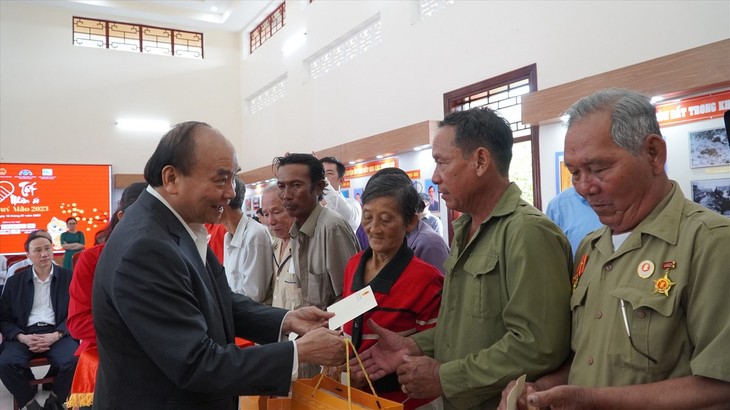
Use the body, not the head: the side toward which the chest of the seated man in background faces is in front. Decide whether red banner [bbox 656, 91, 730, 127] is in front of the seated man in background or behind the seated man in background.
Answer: in front

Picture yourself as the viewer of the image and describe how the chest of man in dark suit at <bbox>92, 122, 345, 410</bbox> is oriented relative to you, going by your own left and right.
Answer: facing to the right of the viewer

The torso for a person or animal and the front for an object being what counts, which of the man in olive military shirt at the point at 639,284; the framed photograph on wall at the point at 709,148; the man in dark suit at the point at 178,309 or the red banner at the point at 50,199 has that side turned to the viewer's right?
the man in dark suit

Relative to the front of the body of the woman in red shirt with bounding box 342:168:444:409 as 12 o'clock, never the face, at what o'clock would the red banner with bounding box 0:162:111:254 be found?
The red banner is roughly at 3 o'clock from the woman in red shirt.

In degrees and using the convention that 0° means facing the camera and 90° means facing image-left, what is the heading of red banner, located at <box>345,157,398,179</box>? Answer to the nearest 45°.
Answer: approximately 45°

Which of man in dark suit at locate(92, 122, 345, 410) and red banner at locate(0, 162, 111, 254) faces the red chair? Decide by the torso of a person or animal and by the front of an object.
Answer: the red banner

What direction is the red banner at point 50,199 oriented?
toward the camera

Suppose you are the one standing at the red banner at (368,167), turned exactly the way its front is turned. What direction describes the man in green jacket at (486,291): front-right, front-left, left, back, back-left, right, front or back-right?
front-left

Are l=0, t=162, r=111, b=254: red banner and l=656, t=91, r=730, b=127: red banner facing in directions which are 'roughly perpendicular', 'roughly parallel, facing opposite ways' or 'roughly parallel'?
roughly perpendicular

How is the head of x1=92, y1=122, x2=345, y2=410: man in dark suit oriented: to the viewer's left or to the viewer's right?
to the viewer's right

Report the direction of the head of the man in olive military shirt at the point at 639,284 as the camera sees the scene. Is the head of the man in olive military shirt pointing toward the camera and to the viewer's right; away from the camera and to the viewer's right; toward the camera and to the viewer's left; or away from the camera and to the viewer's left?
toward the camera and to the viewer's left

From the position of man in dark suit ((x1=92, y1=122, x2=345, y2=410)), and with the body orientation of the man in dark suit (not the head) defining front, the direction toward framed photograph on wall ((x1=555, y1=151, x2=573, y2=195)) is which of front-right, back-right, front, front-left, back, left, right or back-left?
front-left

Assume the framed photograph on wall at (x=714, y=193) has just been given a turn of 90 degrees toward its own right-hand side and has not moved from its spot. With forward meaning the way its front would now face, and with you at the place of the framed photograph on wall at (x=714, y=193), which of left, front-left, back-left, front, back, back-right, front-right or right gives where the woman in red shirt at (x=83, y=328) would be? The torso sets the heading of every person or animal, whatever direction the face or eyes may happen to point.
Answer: left

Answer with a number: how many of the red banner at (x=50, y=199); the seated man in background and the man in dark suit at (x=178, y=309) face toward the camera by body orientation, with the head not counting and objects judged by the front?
2

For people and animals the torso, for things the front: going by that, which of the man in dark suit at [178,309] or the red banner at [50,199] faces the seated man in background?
the red banner

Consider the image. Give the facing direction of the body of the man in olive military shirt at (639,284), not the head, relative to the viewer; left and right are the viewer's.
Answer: facing the viewer and to the left of the viewer

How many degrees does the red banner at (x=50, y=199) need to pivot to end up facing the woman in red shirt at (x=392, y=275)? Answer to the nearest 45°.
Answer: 0° — it already faces them

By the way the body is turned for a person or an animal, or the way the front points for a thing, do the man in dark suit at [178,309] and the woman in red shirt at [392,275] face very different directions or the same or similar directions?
very different directions
